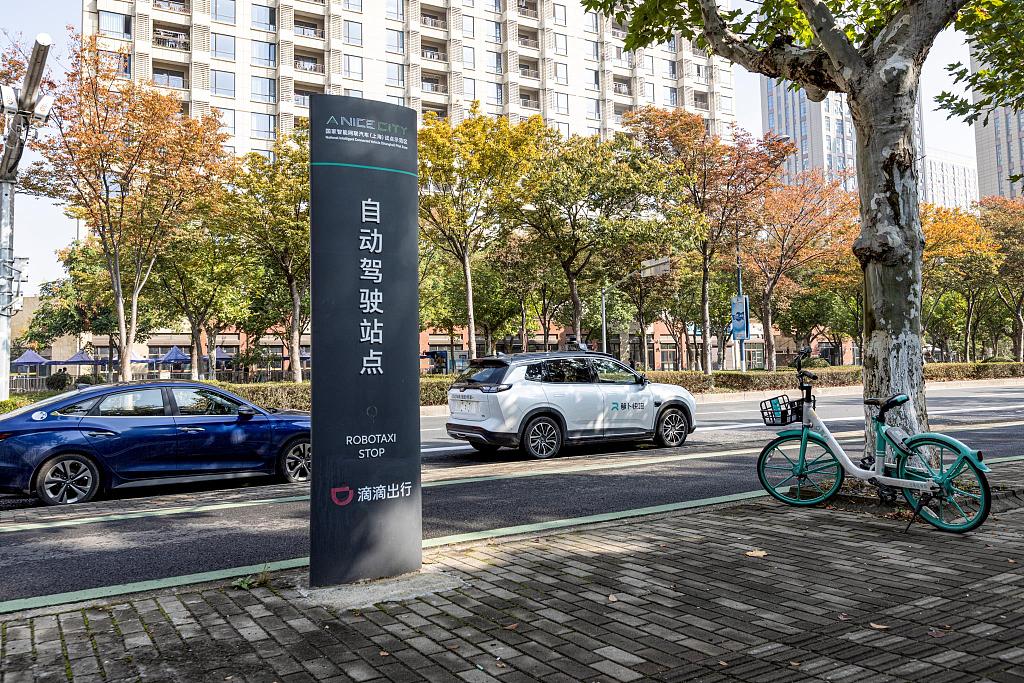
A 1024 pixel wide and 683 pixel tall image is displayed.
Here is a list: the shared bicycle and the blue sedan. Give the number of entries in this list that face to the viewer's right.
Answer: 1

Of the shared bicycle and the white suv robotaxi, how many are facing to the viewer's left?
1

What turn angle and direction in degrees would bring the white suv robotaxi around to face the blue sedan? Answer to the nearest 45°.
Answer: approximately 180°

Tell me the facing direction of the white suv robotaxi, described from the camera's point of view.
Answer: facing away from the viewer and to the right of the viewer

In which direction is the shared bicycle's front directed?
to the viewer's left

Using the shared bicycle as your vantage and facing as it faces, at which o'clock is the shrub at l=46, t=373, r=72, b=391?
The shrub is roughly at 1 o'clock from the shared bicycle.

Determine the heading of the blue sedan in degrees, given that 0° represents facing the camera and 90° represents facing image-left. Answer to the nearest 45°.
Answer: approximately 270°

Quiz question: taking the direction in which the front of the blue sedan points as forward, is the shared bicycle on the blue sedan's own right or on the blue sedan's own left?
on the blue sedan's own right

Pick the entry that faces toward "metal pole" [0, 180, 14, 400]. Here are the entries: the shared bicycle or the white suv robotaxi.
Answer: the shared bicycle

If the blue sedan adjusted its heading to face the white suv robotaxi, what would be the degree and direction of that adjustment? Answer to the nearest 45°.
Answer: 0° — it already faces it
